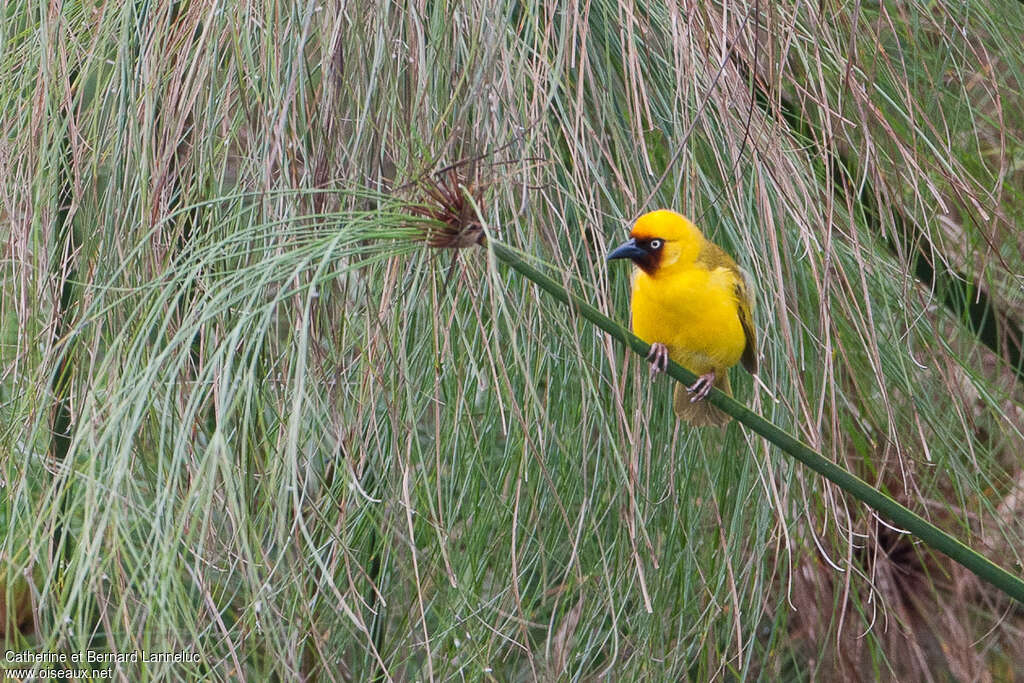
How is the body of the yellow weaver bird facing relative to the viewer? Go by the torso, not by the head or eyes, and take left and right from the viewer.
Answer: facing the viewer and to the left of the viewer
